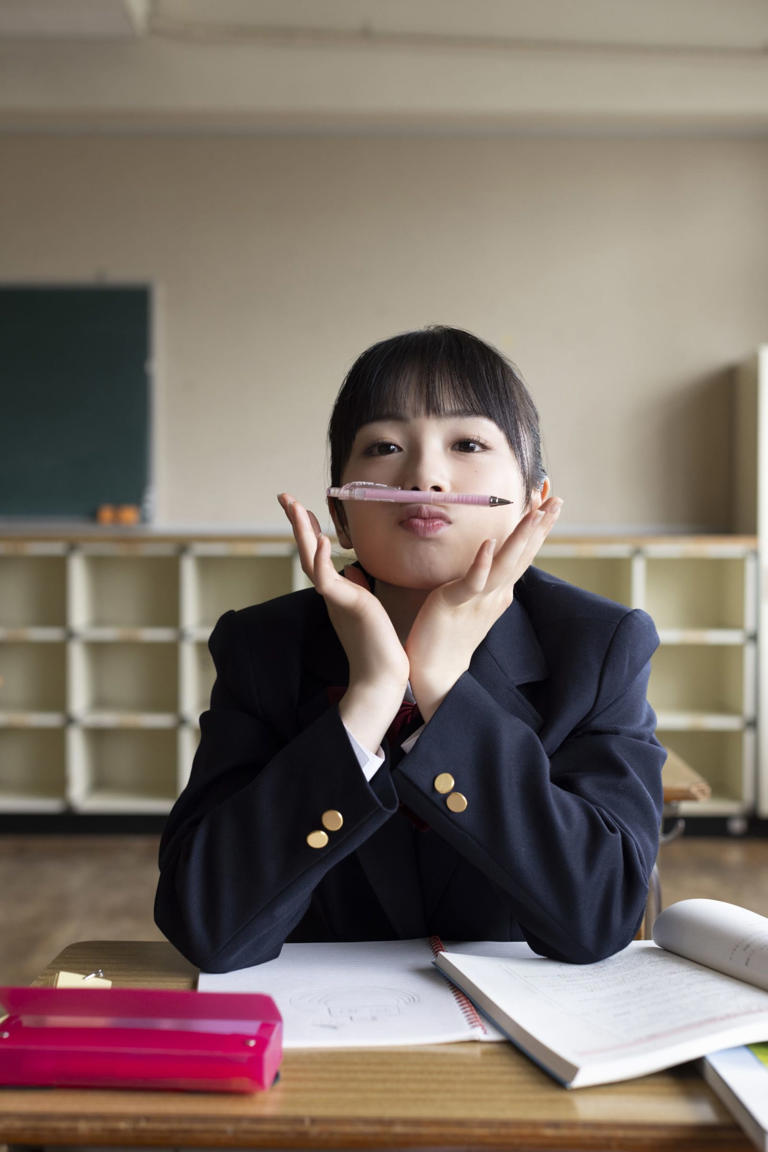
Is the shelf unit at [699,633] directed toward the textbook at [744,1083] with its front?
yes

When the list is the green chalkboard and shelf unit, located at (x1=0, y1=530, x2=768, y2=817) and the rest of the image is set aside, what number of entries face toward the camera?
2

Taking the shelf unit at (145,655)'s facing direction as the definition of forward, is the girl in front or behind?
in front

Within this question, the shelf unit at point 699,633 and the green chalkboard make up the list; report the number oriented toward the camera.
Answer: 2

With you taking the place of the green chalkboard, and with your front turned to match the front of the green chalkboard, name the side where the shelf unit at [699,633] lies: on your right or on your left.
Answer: on your left

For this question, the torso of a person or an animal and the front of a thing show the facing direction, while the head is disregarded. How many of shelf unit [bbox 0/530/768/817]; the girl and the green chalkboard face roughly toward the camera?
3

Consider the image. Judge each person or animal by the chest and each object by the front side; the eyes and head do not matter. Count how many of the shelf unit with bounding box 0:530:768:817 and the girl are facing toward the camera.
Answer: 2

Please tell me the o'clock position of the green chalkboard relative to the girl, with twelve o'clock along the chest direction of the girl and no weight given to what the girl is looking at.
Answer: The green chalkboard is roughly at 5 o'clock from the girl.

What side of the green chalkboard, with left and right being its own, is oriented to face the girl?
front
